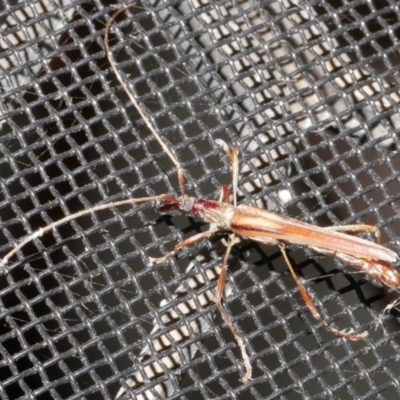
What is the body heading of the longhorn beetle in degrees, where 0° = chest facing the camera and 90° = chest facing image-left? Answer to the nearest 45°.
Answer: approximately 90°
